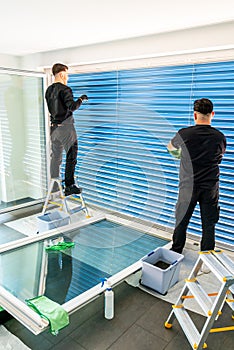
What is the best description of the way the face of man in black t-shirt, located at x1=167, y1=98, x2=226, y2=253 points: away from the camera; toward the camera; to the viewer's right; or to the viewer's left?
away from the camera

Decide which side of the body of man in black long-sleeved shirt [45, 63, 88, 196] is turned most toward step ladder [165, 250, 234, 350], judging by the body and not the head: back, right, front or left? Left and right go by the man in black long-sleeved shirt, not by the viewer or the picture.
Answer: right

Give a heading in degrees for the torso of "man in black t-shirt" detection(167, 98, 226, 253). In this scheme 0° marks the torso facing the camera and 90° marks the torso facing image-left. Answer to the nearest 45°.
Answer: approximately 180°

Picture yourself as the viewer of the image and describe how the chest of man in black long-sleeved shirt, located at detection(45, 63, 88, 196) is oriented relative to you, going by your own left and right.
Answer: facing away from the viewer and to the right of the viewer

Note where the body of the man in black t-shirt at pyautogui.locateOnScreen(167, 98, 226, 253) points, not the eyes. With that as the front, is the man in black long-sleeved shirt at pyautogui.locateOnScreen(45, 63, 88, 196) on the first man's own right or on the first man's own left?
on the first man's own left

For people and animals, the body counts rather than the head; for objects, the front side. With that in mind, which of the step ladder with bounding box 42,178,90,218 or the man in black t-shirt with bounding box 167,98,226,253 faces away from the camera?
the man in black t-shirt

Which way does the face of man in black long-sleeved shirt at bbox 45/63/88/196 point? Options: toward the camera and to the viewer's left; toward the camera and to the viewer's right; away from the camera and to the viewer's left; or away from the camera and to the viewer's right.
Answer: away from the camera and to the viewer's right

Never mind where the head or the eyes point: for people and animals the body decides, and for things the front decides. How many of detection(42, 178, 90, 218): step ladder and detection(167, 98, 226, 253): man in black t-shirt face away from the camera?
1

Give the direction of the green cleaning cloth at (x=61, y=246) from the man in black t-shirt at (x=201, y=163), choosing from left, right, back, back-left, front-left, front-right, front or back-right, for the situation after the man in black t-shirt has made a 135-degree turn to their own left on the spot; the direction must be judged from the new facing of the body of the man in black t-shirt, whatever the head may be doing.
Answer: front-right
